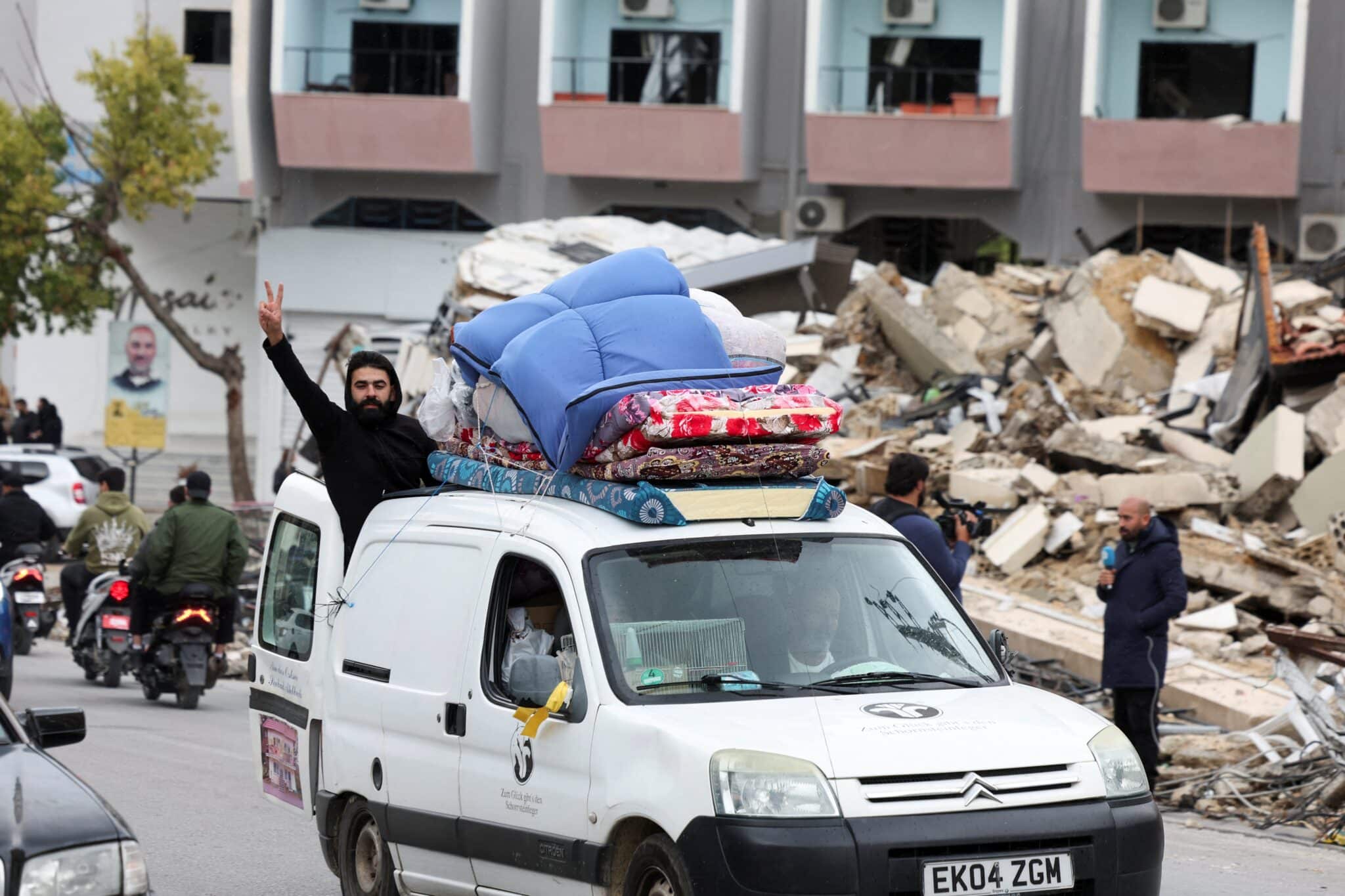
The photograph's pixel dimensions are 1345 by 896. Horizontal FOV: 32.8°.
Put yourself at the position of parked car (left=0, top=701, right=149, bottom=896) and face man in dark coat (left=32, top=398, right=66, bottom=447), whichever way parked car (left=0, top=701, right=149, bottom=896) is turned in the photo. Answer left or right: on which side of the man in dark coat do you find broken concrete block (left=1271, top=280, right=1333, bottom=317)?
right

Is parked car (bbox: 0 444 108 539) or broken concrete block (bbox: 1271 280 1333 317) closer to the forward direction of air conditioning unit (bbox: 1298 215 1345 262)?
the broken concrete block

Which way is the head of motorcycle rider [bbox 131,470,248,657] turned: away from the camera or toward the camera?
away from the camera

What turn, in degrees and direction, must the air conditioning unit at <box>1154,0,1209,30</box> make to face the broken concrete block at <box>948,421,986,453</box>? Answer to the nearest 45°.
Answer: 0° — it already faces it

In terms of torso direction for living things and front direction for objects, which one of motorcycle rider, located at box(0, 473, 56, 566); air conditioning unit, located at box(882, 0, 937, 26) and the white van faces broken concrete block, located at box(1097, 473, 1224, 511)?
the air conditioning unit

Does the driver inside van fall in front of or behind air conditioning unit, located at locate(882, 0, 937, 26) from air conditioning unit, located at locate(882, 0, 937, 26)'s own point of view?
in front

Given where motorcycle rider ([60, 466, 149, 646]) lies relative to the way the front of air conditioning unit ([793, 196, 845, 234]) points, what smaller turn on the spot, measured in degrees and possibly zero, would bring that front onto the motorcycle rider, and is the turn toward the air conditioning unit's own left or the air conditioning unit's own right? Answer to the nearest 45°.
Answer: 0° — it already faces them

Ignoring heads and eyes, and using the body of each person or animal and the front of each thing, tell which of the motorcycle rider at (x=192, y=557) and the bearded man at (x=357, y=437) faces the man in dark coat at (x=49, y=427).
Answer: the motorcycle rider

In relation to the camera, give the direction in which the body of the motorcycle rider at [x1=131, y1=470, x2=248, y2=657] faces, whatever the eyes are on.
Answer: away from the camera

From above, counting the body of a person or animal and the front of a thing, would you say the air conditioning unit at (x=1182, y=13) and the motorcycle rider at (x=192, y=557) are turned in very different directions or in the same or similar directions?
very different directions

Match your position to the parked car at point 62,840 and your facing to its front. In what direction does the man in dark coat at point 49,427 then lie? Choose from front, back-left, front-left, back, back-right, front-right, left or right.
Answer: back-left

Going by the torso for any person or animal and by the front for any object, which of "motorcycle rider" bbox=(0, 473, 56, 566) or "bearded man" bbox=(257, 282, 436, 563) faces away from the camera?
the motorcycle rider

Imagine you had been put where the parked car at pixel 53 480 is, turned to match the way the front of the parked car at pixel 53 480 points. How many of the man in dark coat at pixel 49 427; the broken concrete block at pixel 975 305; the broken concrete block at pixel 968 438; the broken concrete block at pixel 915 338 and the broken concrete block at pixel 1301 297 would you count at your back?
4

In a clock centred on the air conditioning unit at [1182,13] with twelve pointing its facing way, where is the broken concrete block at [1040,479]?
The broken concrete block is roughly at 12 o'clock from the air conditioning unit.
